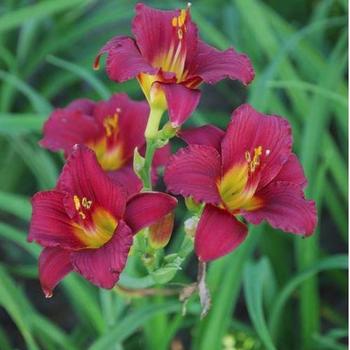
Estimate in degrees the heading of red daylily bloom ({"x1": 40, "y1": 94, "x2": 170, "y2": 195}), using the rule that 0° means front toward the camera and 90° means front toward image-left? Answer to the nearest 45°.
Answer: approximately 0°

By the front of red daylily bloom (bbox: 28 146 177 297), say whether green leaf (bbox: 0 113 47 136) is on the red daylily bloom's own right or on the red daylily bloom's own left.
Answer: on the red daylily bloom's own right
